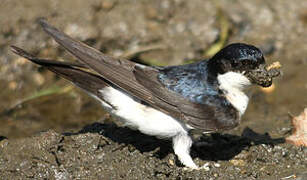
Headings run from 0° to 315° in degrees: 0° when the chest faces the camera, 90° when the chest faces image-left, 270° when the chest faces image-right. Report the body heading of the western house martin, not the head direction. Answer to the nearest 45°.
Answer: approximately 270°
